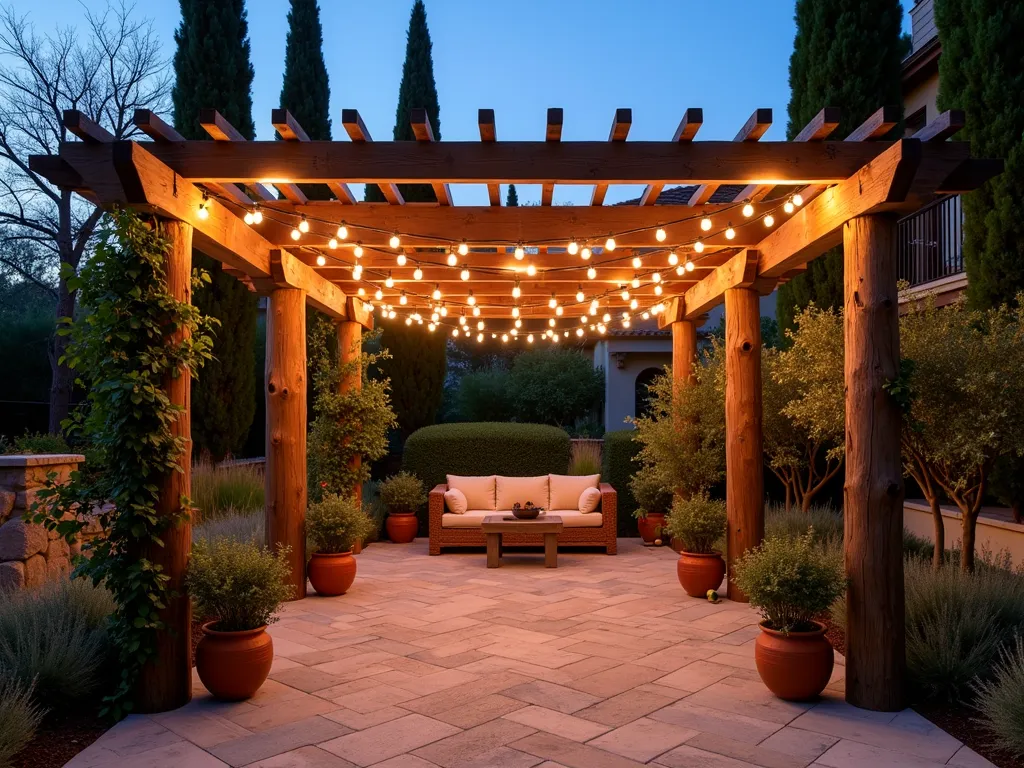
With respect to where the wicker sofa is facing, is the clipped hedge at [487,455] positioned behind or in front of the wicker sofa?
behind

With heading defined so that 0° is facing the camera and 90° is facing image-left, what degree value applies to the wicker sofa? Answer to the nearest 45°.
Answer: approximately 0°

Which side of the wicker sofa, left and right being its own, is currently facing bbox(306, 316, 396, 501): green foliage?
right

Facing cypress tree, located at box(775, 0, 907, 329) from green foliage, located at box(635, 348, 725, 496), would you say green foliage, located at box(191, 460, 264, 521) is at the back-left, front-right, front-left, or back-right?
back-left

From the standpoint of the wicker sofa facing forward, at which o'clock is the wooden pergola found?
The wooden pergola is roughly at 12 o'clock from the wicker sofa.

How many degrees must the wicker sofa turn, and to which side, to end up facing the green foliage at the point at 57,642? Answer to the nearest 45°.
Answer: approximately 45° to its right

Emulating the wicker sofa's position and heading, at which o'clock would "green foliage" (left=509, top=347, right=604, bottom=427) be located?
The green foliage is roughly at 6 o'clock from the wicker sofa.

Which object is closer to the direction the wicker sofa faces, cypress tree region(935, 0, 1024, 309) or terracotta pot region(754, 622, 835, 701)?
the terracotta pot

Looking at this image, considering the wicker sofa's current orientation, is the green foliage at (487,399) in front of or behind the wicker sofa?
behind

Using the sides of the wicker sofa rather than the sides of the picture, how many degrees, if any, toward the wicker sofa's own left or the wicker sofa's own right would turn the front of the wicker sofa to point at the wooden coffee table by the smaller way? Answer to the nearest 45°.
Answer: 0° — it already faces it

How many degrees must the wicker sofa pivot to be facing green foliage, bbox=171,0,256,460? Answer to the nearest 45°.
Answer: approximately 135° to its right

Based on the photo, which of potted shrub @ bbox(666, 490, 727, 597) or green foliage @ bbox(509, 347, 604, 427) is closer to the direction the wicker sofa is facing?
the potted shrub

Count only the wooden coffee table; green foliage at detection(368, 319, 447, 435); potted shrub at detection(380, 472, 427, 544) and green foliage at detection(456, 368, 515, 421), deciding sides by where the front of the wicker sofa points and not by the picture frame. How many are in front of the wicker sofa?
1
